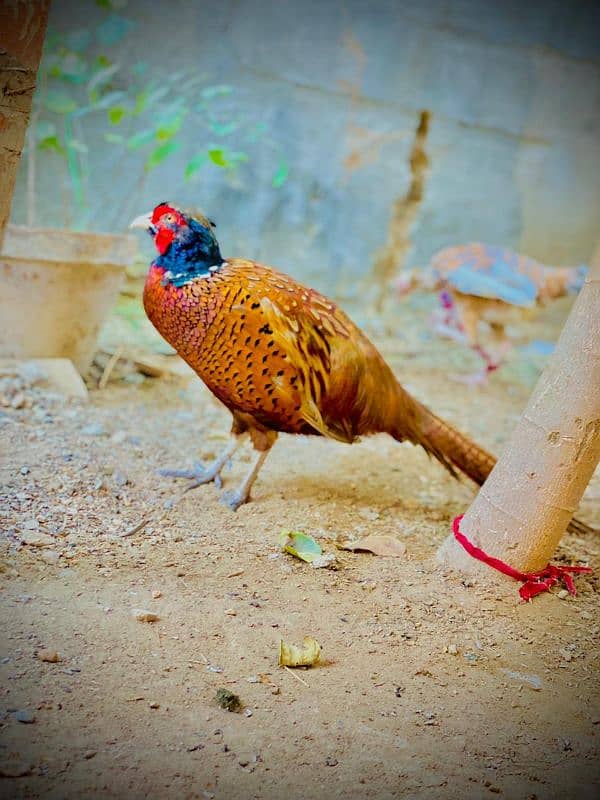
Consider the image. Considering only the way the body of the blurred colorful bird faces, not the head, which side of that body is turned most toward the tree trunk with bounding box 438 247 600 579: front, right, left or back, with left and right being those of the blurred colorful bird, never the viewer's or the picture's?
left

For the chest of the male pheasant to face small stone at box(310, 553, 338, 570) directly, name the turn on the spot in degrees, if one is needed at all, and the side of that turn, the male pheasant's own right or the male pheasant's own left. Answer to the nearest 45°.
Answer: approximately 135° to the male pheasant's own left

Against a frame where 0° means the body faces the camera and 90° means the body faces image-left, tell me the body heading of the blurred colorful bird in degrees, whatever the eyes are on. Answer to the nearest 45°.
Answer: approximately 90°

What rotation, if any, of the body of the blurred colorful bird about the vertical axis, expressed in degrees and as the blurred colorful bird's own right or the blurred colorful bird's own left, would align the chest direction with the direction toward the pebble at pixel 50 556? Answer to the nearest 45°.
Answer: approximately 90° to the blurred colorful bird's own left

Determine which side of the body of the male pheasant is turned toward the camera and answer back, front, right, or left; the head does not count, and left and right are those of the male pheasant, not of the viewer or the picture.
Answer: left

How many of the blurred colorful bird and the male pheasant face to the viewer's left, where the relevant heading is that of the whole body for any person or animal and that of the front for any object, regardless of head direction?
2

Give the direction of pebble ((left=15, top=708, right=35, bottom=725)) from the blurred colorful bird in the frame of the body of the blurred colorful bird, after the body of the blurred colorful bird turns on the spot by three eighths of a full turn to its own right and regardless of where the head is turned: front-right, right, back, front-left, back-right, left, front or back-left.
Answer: back-right

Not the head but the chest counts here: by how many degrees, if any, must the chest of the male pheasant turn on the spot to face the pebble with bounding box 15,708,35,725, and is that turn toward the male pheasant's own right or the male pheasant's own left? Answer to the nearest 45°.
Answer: approximately 90° to the male pheasant's own left
